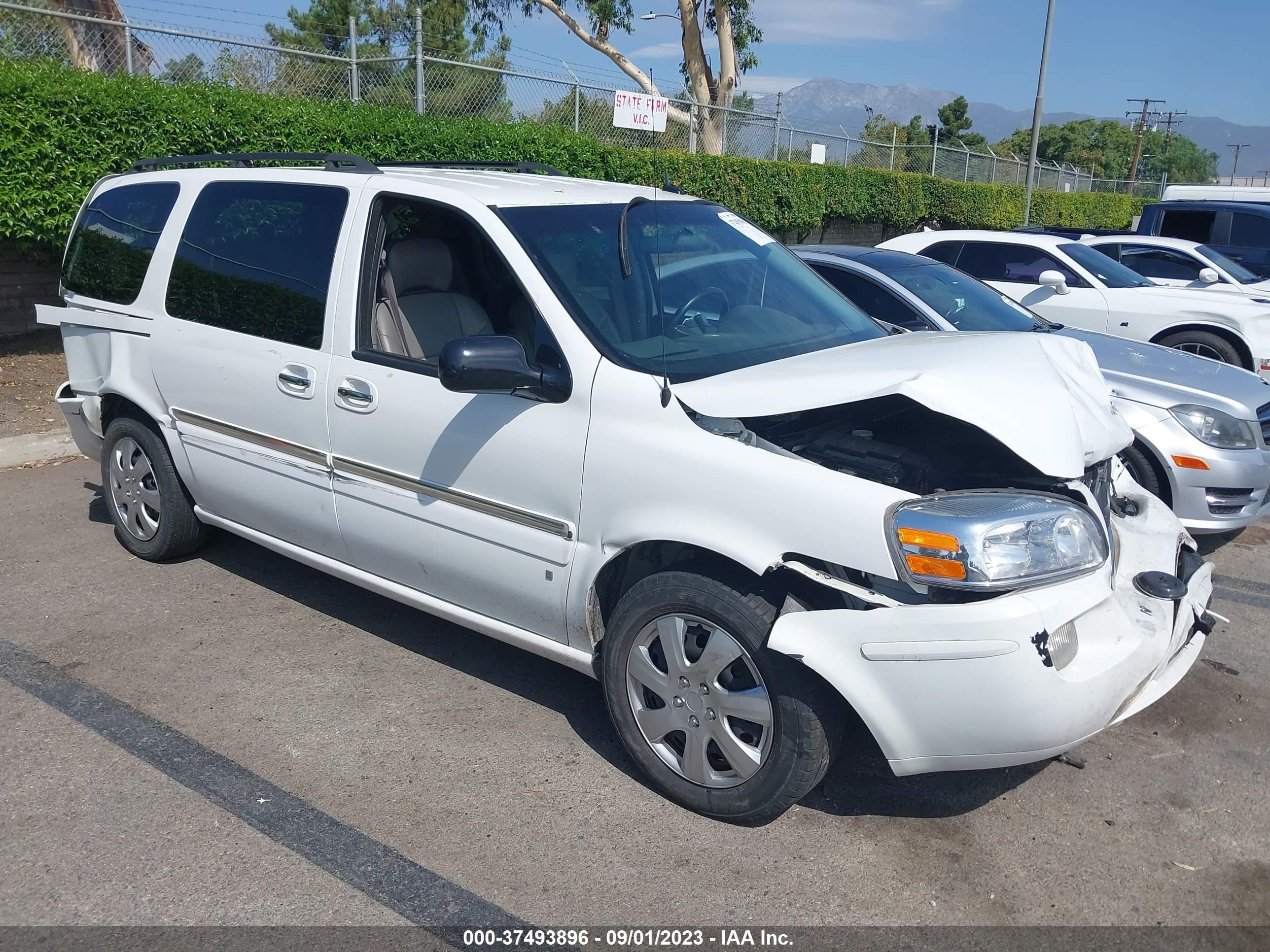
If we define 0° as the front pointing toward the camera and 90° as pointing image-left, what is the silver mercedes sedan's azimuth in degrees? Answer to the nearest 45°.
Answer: approximately 315°

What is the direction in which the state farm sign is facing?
toward the camera

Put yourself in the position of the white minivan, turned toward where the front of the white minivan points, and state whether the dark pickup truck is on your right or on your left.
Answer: on your left

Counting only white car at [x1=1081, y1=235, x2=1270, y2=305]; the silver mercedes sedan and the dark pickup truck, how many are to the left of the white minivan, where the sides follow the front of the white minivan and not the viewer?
3

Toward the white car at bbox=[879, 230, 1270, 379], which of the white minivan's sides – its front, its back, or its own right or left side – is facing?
left

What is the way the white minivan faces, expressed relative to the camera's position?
facing the viewer and to the right of the viewer

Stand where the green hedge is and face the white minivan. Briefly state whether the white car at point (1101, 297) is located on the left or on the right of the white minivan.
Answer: left
